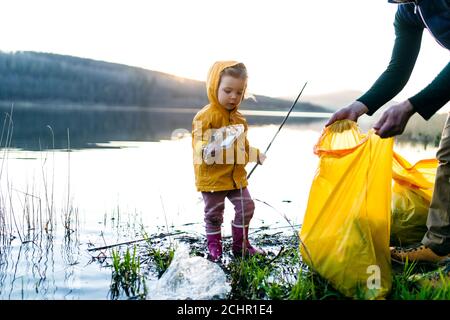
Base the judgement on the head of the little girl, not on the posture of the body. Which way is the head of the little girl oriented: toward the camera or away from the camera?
toward the camera

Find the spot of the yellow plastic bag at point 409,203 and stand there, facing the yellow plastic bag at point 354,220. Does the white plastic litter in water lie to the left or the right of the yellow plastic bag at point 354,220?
right

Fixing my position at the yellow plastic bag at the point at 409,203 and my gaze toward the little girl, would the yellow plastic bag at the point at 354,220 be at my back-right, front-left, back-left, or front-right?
front-left

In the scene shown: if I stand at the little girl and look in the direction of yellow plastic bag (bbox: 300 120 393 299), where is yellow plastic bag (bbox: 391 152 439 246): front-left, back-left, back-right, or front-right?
front-left

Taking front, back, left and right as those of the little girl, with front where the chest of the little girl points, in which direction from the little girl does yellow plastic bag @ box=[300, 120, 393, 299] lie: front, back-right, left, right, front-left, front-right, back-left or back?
front

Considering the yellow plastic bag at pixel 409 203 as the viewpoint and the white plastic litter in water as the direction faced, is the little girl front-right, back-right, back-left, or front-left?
front-right

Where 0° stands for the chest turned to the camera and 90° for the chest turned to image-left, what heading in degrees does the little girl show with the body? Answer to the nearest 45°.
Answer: approximately 315°

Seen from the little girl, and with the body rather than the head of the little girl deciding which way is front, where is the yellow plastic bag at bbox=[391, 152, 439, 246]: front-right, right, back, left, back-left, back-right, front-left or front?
front-left
